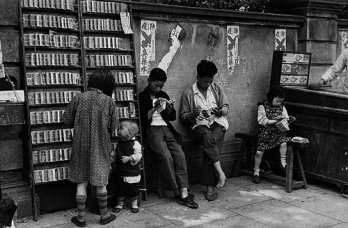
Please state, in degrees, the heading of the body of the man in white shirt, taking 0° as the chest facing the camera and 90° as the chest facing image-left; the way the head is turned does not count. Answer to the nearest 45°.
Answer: approximately 0°

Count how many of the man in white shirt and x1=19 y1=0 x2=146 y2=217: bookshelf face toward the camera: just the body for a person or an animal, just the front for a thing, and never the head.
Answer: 2

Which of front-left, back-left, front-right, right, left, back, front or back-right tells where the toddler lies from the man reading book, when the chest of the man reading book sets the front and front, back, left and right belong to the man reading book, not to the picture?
right

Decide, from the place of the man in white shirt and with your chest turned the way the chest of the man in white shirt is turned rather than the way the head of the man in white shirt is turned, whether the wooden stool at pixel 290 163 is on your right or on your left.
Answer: on your left

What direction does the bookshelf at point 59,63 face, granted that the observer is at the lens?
facing the viewer

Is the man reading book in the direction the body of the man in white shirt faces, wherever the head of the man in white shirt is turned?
no

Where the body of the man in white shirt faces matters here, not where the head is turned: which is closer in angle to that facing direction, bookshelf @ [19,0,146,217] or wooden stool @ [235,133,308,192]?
the bookshelf

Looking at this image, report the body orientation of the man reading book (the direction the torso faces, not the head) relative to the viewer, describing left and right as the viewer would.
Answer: facing the viewer and to the right of the viewer

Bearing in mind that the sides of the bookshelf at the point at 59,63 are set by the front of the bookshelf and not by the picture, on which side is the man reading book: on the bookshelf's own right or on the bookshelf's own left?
on the bookshelf's own left

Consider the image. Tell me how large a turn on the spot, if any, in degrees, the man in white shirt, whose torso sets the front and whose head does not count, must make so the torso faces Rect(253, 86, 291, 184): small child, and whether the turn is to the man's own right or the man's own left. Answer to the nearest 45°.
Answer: approximately 135° to the man's own left

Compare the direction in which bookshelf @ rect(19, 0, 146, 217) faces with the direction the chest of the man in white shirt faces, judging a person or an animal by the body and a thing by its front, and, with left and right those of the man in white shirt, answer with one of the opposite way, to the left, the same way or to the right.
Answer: the same way

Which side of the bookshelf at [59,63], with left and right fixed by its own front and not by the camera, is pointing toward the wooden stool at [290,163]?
left

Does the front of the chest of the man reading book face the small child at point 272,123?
no
